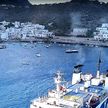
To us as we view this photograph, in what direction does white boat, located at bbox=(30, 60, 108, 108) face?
facing the viewer and to the left of the viewer

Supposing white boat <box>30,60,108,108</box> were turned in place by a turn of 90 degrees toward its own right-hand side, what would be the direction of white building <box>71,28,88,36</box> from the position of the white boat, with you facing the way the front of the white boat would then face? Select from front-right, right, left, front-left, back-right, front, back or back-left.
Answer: front-right
